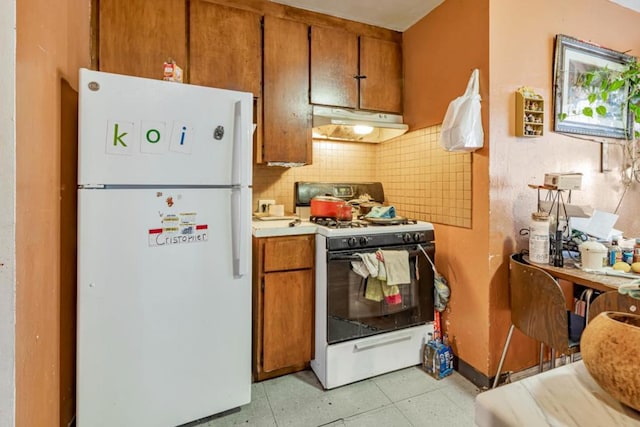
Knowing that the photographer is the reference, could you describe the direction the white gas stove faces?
facing the viewer and to the right of the viewer

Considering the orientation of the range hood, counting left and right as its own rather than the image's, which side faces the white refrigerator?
right

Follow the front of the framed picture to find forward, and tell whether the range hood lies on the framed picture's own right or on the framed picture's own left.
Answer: on the framed picture's own right

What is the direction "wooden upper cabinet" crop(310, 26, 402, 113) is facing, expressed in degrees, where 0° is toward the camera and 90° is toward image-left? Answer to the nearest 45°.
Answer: approximately 315°

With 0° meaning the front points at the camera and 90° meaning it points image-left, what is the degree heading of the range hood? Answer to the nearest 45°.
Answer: approximately 315°
